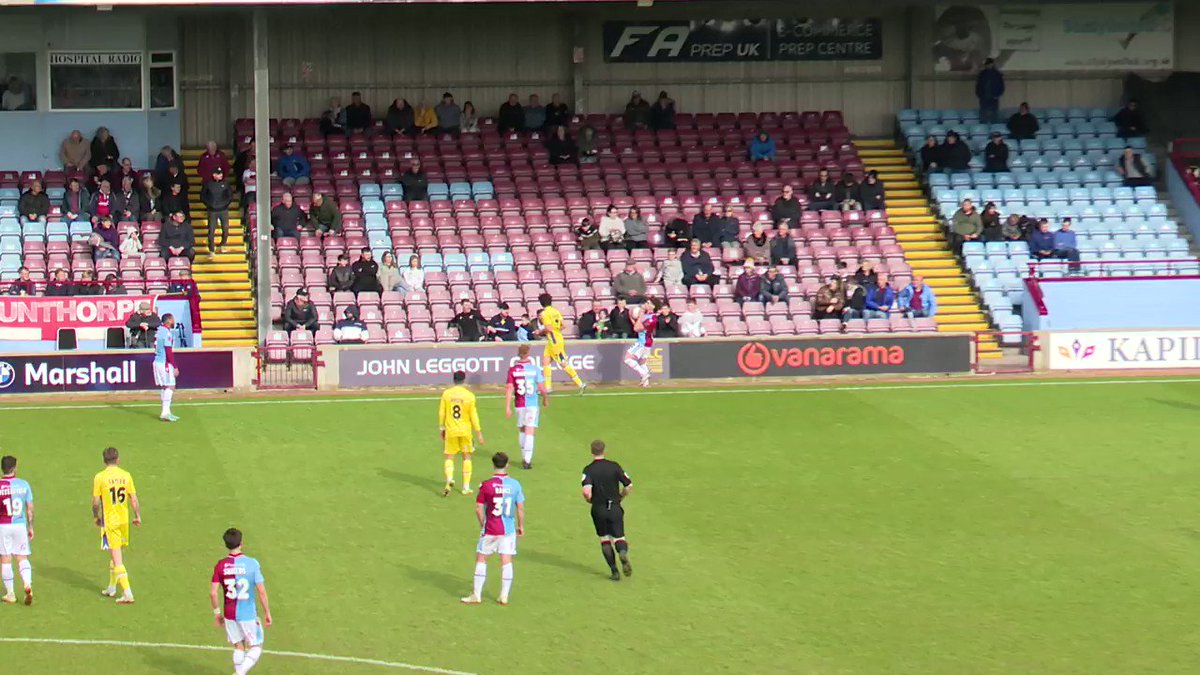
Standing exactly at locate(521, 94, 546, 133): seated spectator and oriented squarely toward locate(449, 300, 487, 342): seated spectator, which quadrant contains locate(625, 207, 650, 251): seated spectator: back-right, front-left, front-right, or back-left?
front-left

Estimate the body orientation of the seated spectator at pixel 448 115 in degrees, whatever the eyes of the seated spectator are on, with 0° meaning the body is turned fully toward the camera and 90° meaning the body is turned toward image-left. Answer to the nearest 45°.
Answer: approximately 0°

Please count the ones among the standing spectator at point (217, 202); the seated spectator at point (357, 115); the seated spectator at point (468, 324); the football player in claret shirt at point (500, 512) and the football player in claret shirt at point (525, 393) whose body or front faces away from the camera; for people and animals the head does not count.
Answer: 2

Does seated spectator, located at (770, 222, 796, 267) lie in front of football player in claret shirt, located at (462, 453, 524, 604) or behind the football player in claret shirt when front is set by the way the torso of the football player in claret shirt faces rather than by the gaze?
in front

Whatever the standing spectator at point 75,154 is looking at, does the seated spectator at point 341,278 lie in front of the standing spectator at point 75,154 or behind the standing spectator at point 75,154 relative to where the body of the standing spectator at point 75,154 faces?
in front

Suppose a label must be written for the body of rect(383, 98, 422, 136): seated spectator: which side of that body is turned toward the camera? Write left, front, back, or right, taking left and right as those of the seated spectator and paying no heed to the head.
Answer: front

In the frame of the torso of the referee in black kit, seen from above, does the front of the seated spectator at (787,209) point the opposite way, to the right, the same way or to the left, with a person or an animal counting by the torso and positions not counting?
the opposite way

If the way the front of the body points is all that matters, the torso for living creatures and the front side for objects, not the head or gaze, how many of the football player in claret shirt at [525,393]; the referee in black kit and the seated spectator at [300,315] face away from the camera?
2

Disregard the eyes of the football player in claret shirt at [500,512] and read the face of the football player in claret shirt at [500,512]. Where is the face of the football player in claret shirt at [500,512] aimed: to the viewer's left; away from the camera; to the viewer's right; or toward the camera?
away from the camera

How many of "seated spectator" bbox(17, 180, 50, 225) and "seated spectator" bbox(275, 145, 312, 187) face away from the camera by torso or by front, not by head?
0

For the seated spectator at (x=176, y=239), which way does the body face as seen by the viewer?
toward the camera

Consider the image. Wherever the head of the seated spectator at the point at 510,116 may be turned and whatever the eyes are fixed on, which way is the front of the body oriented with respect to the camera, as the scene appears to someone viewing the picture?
toward the camera
